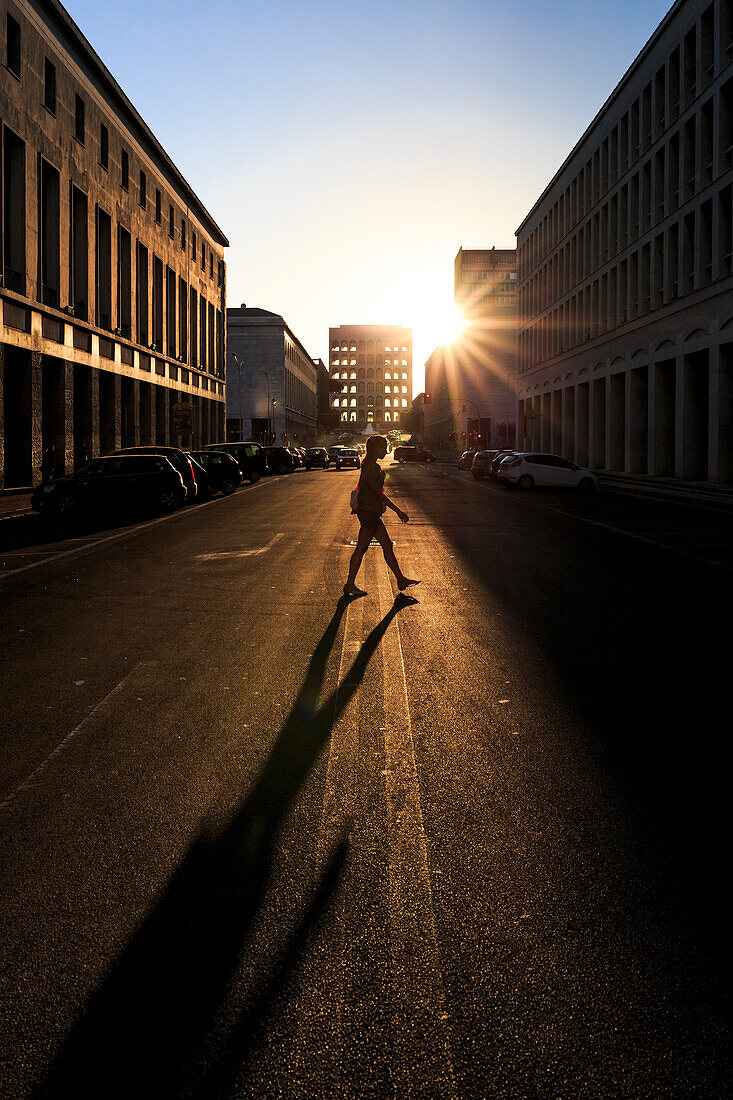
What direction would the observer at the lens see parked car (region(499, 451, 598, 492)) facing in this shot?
facing to the right of the viewer

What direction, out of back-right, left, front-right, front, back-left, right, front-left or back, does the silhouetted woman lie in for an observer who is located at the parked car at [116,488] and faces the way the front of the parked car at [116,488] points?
left

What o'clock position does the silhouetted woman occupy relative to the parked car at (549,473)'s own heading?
The silhouetted woman is roughly at 3 o'clock from the parked car.

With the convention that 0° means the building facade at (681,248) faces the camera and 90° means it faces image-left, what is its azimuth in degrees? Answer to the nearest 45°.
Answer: approximately 45°

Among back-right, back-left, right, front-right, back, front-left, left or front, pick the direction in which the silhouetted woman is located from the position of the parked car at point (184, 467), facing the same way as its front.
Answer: left

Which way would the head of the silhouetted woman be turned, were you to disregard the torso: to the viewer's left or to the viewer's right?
to the viewer's right

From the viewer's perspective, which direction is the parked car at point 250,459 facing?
to the viewer's left

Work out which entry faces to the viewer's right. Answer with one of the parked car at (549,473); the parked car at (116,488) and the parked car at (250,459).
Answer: the parked car at (549,473)

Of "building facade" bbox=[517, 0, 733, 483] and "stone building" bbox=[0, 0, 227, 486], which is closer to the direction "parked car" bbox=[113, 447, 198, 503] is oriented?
the stone building

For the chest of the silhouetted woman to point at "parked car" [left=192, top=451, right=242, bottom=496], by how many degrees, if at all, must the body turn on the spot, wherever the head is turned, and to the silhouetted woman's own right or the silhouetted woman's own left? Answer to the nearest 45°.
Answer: approximately 90° to the silhouetted woman's own left

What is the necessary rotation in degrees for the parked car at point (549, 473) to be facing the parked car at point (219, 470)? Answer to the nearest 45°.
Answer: approximately 135° to its right

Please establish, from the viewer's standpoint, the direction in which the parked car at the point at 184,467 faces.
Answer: facing to the left of the viewer

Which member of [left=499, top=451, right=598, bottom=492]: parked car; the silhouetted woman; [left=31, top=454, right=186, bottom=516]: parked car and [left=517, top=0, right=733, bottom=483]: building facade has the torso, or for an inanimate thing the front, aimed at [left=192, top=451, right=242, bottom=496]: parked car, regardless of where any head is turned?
the building facade

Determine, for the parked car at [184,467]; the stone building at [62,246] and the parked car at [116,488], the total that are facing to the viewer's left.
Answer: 2

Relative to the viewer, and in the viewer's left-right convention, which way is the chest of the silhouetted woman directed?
facing to the right of the viewer
